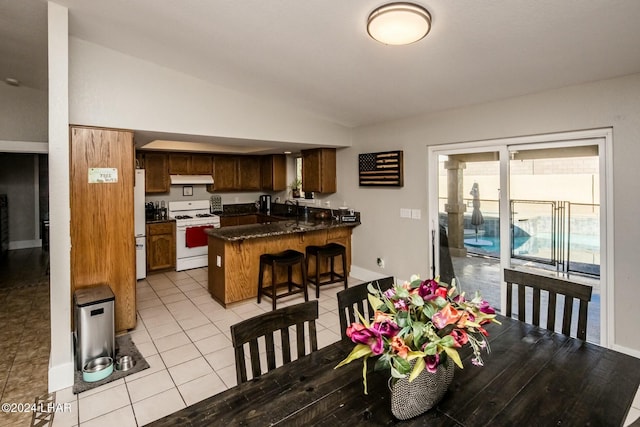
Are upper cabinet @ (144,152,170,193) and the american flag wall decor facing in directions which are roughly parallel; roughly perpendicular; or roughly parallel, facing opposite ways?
roughly perpendicular

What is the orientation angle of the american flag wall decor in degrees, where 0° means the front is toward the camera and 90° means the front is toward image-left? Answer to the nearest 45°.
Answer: approximately 45°

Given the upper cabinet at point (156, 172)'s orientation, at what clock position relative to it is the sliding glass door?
The sliding glass door is roughly at 11 o'clock from the upper cabinet.

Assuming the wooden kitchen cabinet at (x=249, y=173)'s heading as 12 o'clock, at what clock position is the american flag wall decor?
The american flag wall decor is roughly at 11 o'clock from the wooden kitchen cabinet.

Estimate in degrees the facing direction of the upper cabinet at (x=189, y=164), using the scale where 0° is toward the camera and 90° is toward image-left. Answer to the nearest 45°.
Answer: approximately 0°

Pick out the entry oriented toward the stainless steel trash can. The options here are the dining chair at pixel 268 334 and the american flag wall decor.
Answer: the american flag wall decor

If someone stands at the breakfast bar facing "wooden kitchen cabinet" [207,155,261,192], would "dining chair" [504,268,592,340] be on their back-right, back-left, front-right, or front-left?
back-right
